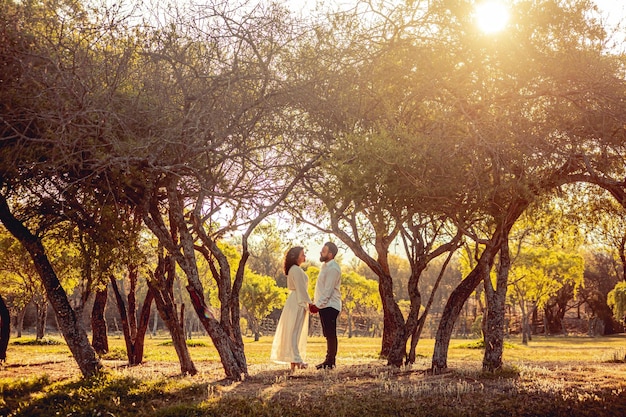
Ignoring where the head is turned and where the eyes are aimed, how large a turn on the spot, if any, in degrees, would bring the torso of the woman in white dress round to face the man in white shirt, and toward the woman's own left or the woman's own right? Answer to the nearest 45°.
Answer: approximately 45° to the woman's own right

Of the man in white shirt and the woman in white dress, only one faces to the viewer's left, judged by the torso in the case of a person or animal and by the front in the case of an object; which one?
the man in white shirt

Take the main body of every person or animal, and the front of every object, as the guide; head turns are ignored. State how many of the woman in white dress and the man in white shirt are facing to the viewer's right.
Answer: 1

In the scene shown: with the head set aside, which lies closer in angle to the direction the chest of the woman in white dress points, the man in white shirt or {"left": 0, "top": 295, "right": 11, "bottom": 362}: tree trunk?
the man in white shirt

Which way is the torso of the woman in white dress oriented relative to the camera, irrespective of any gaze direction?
to the viewer's right

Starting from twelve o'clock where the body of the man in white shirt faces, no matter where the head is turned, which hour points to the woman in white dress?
The woman in white dress is roughly at 1 o'clock from the man in white shirt.

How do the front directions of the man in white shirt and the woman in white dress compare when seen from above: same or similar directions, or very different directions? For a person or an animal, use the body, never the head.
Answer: very different directions

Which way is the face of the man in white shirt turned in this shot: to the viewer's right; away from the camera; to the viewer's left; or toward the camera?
to the viewer's left

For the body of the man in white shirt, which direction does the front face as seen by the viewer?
to the viewer's left

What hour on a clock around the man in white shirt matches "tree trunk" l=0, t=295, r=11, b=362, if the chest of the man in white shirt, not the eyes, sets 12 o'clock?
The tree trunk is roughly at 1 o'clock from the man in white shirt.

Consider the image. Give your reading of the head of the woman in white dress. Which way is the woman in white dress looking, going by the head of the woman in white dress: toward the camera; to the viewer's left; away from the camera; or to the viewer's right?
to the viewer's right

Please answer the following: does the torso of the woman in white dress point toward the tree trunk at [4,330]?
no
